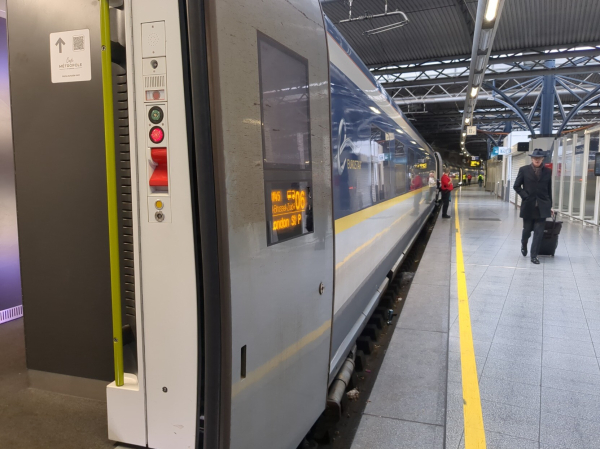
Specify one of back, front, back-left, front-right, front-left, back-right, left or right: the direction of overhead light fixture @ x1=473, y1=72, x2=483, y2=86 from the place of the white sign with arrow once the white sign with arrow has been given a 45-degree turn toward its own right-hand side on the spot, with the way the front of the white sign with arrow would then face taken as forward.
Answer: back

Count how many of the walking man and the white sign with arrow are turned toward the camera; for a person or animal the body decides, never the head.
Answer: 2

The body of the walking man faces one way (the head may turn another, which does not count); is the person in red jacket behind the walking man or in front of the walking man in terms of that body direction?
behind

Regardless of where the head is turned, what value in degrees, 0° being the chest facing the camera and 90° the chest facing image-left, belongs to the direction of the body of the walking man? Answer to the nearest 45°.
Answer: approximately 0°

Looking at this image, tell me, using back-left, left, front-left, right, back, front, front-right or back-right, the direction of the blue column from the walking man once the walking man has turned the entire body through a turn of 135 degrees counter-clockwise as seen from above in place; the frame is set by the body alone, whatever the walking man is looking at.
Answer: front-left
